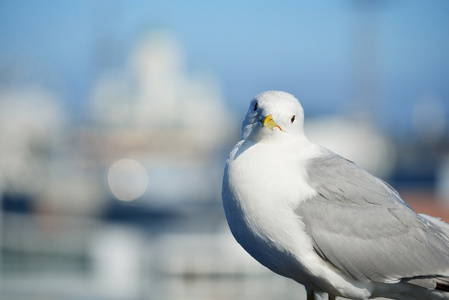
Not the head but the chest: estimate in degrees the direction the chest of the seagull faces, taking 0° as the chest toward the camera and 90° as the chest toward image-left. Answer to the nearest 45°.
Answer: approximately 45°
